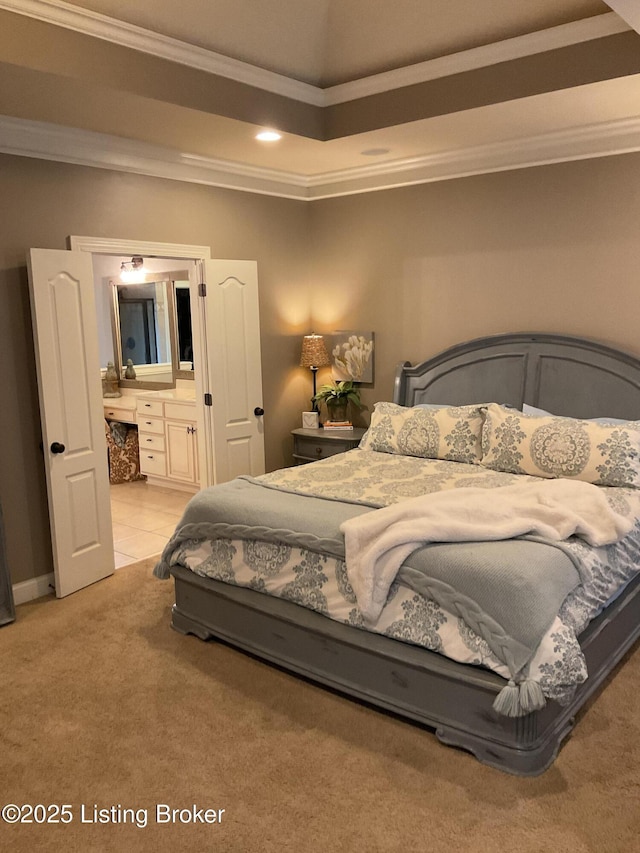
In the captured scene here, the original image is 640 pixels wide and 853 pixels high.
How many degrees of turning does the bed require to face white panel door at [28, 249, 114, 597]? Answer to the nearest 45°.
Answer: approximately 45° to its right

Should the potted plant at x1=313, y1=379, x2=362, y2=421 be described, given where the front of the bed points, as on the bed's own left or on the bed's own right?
on the bed's own right

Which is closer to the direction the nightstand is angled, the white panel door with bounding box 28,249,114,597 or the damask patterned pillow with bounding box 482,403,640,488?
the white panel door

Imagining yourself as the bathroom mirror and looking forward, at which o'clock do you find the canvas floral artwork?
The canvas floral artwork is roughly at 9 o'clock from the bathroom mirror.

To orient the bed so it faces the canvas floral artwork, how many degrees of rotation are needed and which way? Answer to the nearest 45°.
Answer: approximately 135° to its right

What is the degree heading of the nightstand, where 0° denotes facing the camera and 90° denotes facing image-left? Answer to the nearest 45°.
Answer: approximately 45°

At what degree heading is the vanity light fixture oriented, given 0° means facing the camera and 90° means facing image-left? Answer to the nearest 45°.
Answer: approximately 45°

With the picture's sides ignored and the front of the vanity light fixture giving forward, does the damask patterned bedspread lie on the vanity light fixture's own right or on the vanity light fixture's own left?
on the vanity light fixture's own left
